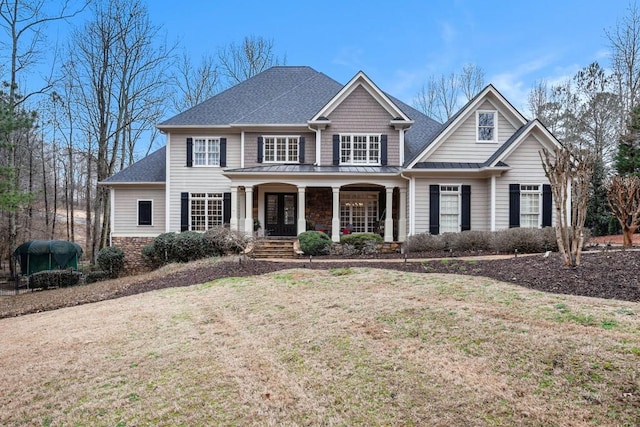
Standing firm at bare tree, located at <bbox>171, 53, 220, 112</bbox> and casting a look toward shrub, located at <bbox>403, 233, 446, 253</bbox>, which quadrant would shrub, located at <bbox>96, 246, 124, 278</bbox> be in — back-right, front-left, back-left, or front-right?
front-right

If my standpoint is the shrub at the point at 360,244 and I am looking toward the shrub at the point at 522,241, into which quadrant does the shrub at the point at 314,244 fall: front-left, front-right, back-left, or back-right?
back-right

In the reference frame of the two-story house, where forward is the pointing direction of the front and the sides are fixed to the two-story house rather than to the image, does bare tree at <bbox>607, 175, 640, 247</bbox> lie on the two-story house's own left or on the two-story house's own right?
on the two-story house's own left

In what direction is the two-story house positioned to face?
toward the camera

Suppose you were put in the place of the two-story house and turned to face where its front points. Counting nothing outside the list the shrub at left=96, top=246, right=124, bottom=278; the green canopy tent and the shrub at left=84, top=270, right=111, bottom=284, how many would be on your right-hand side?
3

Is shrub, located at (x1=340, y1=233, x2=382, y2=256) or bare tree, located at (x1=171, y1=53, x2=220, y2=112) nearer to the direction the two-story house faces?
the shrub

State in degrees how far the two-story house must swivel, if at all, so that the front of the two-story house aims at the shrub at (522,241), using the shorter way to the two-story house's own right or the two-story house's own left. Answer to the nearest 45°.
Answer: approximately 45° to the two-story house's own left

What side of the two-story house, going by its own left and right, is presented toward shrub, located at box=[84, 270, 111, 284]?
right

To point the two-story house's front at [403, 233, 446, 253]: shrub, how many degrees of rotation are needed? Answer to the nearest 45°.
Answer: approximately 45° to its left

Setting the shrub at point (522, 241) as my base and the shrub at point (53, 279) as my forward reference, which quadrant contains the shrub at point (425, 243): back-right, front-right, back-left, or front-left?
front-right

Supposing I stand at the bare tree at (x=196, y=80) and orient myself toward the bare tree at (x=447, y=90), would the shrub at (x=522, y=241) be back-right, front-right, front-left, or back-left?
front-right

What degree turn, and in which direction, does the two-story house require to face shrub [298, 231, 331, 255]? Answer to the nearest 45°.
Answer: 0° — it already faces it

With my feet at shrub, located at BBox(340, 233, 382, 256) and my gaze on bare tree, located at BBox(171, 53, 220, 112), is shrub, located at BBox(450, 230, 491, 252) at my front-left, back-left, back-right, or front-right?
back-right

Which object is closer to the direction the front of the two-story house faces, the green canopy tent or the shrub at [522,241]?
the shrub

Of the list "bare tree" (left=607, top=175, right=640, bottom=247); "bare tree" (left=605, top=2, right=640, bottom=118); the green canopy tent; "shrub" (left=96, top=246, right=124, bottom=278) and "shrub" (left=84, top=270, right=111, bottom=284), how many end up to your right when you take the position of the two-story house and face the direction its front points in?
3

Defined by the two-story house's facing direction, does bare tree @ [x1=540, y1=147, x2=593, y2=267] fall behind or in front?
in front

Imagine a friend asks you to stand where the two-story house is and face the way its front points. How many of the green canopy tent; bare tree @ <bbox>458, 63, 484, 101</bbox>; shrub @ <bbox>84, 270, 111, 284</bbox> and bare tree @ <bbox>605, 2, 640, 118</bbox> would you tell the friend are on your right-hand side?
2

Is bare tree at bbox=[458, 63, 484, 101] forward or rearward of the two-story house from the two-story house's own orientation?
rearward

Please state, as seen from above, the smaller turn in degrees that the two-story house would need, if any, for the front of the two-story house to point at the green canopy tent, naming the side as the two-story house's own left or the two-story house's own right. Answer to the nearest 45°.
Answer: approximately 90° to the two-story house's own right

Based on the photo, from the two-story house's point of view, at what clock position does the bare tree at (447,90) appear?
The bare tree is roughly at 7 o'clock from the two-story house.
